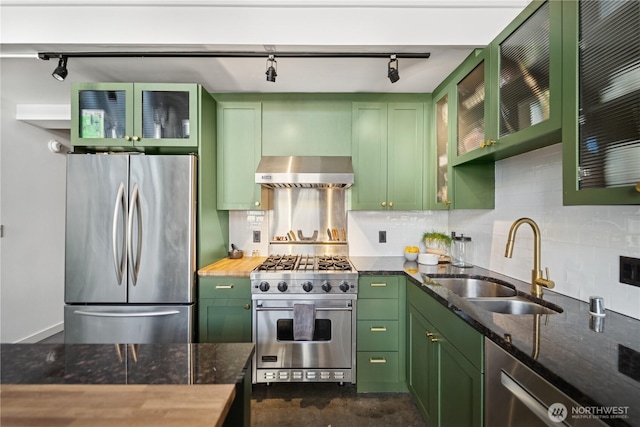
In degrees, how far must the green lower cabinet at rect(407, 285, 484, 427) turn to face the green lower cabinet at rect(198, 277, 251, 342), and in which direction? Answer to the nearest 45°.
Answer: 0° — it already faces it

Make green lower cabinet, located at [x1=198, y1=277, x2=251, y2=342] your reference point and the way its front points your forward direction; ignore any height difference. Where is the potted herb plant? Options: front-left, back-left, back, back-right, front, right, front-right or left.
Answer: left

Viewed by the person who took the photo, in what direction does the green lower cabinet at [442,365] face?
facing to the left of the viewer

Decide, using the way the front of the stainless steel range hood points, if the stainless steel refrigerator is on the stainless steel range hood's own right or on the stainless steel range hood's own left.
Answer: on the stainless steel range hood's own right

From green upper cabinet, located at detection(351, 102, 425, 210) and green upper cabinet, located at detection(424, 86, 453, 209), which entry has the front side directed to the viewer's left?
green upper cabinet, located at detection(424, 86, 453, 209)

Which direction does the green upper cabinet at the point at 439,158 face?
to the viewer's left

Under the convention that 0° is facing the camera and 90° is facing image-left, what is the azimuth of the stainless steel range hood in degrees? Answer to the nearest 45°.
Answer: approximately 0°
